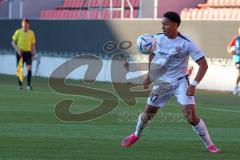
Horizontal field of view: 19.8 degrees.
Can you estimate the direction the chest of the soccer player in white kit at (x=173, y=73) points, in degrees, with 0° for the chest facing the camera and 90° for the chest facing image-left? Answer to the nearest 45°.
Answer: approximately 45°

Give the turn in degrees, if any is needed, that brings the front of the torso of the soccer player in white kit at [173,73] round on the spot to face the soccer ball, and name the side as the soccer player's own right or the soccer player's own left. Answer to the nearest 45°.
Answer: approximately 90° to the soccer player's own right
